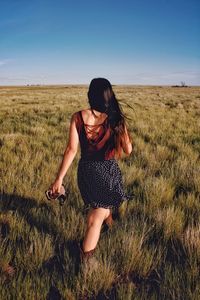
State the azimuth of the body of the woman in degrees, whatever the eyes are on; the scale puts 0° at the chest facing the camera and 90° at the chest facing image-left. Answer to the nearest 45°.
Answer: approximately 180°

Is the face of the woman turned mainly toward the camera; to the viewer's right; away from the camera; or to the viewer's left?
away from the camera
